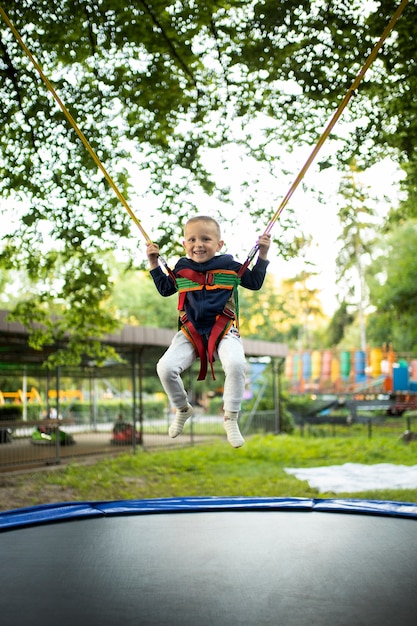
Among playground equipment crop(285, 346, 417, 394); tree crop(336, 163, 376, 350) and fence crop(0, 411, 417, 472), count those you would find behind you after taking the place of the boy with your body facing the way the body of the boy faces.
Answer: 3

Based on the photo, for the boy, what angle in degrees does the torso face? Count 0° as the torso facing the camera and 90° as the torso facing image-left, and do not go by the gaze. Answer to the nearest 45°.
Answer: approximately 0°

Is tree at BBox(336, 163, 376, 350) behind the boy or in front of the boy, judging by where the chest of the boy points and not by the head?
behind

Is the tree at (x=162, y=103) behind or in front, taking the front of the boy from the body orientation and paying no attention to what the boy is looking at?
behind

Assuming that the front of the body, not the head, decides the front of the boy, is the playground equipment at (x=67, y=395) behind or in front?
behind

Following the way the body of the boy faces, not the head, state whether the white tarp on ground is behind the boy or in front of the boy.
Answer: behind

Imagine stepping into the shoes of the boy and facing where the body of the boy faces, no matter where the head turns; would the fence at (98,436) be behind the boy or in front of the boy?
behind

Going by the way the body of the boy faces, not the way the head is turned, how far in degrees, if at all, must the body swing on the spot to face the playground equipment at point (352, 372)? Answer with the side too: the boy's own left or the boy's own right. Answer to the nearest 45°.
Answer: approximately 180°
